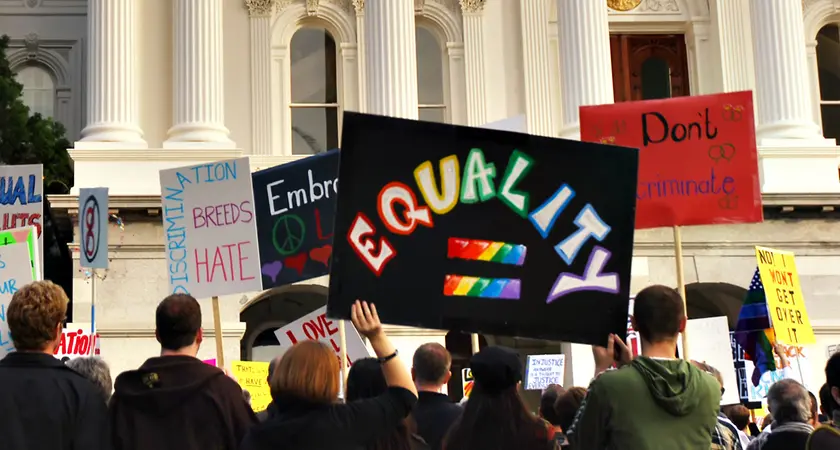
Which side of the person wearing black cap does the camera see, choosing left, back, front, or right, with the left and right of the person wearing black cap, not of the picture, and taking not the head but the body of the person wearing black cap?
back

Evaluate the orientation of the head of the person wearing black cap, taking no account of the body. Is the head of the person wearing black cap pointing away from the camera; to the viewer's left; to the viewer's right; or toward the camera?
away from the camera

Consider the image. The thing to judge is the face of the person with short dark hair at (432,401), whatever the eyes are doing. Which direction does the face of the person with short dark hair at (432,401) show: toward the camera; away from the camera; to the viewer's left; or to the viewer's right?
away from the camera

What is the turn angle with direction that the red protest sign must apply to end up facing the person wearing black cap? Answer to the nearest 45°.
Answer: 0° — it already faces them

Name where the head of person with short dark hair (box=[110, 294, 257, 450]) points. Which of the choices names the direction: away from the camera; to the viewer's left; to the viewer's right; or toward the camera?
away from the camera

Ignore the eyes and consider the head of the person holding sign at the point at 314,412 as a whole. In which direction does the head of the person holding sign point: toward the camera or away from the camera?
away from the camera

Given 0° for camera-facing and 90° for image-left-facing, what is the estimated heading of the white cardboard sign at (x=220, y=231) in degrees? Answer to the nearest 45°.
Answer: approximately 0°

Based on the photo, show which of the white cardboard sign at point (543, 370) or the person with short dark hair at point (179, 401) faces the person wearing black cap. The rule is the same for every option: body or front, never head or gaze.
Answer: the white cardboard sign

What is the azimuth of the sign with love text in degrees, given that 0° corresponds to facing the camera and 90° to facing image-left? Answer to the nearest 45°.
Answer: approximately 0°

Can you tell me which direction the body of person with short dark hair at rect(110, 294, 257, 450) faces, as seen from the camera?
away from the camera

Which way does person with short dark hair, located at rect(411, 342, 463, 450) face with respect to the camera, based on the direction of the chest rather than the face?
away from the camera
